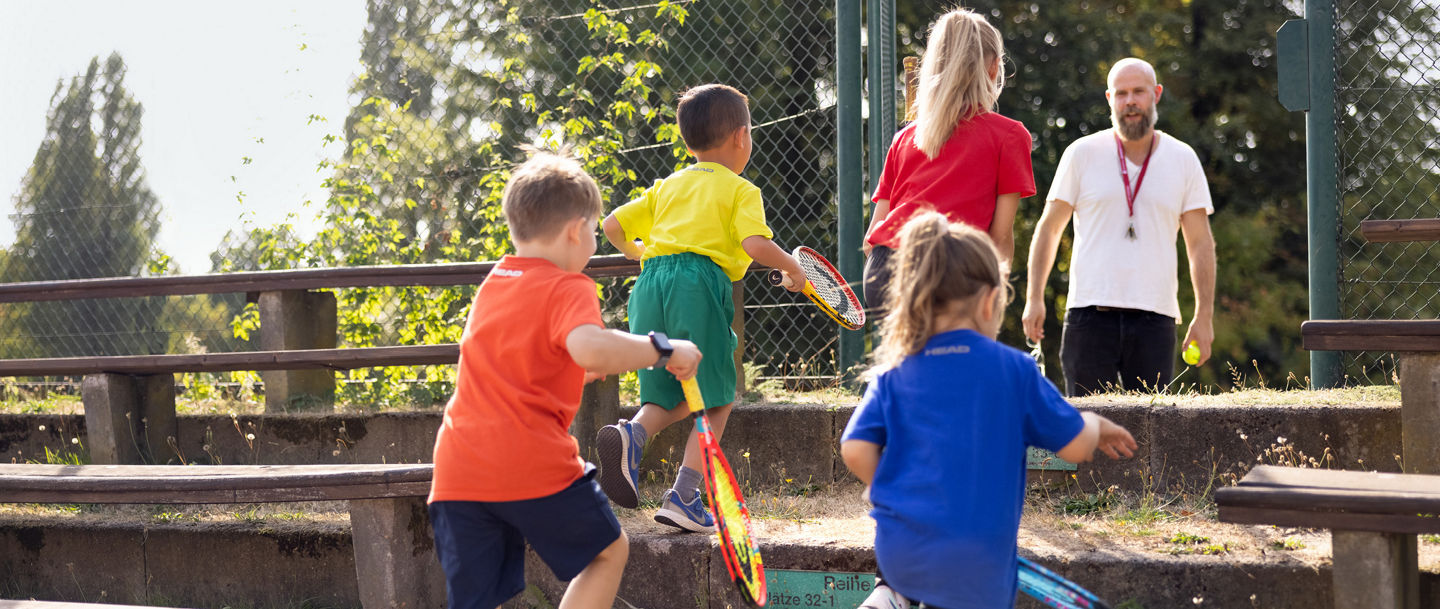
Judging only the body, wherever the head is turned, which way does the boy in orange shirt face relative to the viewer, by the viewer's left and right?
facing away from the viewer and to the right of the viewer

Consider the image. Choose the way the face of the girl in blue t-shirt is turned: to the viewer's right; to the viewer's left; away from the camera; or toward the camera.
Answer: away from the camera

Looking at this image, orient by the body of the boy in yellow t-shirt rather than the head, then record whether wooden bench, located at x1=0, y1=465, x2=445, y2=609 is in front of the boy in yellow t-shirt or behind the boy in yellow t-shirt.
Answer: behind

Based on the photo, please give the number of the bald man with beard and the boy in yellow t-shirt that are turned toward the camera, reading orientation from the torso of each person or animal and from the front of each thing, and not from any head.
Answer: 1

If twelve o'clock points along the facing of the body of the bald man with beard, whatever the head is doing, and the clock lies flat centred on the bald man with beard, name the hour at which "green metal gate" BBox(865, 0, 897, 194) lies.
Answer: The green metal gate is roughly at 4 o'clock from the bald man with beard.

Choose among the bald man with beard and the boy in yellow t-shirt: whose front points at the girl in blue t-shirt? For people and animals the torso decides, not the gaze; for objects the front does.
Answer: the bald man with beard

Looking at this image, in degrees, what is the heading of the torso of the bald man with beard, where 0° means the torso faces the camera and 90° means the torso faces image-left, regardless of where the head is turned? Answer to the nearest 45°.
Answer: approximately 0°

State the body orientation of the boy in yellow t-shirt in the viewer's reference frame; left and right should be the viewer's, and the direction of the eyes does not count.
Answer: facing away from the viewer and to the right of the viewer

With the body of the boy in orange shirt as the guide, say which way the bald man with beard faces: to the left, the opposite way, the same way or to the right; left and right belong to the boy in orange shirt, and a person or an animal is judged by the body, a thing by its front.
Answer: the opposite way
